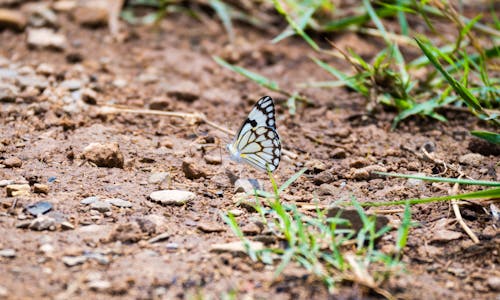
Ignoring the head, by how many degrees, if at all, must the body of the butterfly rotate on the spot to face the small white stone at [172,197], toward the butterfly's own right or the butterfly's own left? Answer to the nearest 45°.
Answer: approximately 45° to the butterfly's own left

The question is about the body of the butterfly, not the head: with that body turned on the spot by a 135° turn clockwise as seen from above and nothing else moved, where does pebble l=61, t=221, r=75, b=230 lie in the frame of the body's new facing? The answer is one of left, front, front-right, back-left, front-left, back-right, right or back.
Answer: back

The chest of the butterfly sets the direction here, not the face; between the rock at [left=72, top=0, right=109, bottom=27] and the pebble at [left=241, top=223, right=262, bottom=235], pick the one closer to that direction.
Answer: the rock

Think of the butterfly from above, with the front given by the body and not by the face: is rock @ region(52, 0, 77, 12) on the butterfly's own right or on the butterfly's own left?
on the butterfly's own right

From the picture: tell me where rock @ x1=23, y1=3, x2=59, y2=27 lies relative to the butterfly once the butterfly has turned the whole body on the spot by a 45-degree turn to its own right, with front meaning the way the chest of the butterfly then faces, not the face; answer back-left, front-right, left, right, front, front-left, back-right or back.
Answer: front

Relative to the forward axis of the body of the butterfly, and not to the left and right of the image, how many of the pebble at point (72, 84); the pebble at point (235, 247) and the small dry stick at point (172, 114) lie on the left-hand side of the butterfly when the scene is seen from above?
1

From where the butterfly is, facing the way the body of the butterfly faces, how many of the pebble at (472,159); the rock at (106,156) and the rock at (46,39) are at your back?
1

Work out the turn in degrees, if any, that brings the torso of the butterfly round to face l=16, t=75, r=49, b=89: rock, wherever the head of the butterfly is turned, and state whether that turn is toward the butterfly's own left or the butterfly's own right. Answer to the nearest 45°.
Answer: approximately 45° to the butterfly's own right

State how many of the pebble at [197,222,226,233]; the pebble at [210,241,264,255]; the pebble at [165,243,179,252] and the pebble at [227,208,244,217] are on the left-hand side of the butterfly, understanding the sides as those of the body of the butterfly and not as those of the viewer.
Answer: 4

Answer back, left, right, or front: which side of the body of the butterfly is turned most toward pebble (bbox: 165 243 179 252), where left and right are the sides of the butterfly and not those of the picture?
left

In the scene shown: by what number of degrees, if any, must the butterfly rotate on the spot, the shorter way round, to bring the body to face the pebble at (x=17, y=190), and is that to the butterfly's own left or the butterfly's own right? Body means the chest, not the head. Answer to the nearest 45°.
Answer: approximately 45° to the butterfly's own left

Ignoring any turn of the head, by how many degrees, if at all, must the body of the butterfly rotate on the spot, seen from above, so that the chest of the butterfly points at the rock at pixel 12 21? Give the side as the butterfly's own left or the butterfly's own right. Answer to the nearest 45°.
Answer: approximately 45° to the butterfly's own right

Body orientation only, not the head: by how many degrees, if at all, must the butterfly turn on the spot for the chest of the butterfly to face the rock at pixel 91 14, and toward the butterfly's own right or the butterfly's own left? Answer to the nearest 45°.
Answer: approximately 45° to the butterfly's own right

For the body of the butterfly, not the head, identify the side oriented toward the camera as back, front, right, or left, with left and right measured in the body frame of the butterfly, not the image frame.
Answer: left

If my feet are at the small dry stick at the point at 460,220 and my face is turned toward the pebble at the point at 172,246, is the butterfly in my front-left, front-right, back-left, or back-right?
front-right
